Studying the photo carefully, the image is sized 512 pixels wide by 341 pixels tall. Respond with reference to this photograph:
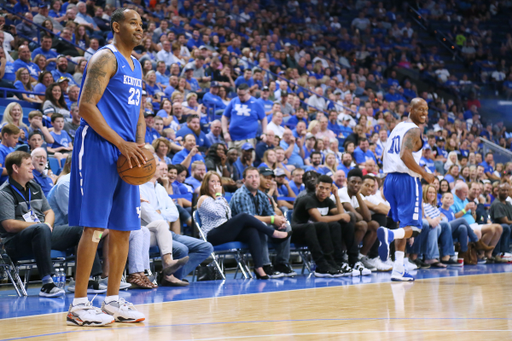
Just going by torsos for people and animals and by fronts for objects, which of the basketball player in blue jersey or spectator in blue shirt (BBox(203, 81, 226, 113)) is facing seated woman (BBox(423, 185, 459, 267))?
the spectator in blue shirt

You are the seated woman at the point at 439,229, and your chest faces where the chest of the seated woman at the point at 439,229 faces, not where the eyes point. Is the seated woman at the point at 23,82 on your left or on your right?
on your right

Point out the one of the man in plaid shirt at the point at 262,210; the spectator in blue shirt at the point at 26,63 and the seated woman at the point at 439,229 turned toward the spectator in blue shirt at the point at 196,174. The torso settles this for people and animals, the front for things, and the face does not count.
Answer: the spectator in blue shirt at the point at 26,63

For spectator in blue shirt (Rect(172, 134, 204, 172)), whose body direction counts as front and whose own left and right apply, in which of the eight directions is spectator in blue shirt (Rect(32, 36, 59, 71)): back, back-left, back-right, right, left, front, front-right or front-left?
back

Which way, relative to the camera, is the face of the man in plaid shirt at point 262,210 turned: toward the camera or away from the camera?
toward the camera

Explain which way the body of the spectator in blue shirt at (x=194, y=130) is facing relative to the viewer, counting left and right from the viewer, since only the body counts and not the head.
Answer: facing the viewer and to the right of the viewer

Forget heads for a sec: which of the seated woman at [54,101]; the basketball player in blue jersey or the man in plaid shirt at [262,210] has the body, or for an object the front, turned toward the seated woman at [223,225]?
the seated woman at [54,101]

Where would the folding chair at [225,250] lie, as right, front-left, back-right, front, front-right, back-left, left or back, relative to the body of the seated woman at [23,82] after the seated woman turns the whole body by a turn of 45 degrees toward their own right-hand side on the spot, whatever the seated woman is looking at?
front-left

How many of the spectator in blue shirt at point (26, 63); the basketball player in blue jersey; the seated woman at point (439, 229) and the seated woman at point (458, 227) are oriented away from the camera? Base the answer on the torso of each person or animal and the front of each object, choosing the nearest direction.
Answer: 0

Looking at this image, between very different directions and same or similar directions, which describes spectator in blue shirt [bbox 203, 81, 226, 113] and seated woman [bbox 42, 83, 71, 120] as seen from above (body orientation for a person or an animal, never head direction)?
same or similar directions

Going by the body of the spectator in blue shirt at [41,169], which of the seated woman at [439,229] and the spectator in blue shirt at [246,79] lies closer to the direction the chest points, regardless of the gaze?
the seated woman

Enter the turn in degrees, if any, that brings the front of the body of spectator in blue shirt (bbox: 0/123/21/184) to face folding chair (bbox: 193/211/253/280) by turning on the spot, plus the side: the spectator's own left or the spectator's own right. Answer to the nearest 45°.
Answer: approximately 45° to the spectator's own left

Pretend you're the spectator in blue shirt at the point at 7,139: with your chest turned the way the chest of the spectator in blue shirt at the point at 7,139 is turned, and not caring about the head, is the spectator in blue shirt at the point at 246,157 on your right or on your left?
on your left

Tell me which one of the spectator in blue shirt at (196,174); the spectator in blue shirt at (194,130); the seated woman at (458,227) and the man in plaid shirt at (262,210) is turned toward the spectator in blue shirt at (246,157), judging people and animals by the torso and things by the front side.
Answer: the spectator in blue shirt at (194,130)

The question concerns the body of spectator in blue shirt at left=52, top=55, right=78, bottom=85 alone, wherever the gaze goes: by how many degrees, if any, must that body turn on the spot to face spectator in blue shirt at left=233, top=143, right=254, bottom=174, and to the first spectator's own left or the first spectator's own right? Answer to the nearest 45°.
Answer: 0° — they already face them

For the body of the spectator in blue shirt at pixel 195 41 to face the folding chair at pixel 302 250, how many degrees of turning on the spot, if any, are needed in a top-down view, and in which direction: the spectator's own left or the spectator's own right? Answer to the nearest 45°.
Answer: approximately 45° to the spectator's own right

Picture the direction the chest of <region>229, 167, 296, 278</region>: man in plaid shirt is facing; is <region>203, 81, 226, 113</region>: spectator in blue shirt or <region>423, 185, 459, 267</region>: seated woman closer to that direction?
the seated woman

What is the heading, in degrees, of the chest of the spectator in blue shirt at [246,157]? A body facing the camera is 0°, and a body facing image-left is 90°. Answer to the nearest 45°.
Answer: approximately 315°
